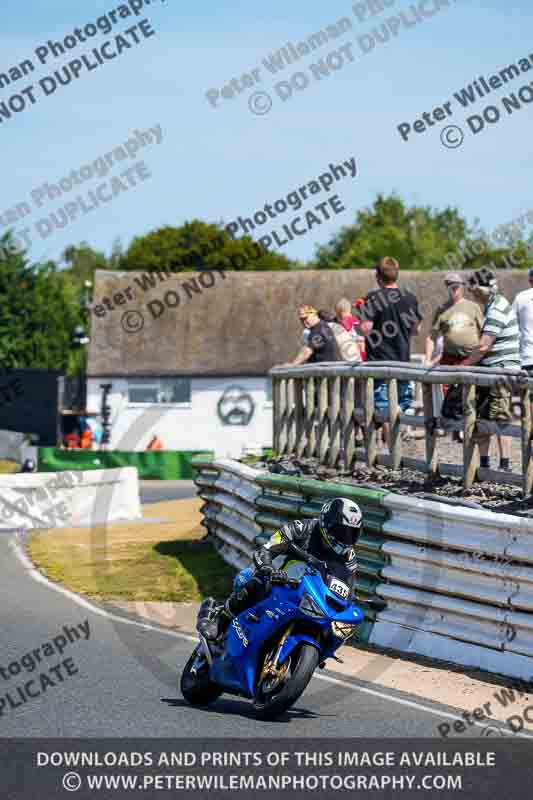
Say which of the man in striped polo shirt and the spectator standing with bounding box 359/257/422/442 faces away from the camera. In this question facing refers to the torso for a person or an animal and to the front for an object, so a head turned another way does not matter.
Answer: the spectator standing

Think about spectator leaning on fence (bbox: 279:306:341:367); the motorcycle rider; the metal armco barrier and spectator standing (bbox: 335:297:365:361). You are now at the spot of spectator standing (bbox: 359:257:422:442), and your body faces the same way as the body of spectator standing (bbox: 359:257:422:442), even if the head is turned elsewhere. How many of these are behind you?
2

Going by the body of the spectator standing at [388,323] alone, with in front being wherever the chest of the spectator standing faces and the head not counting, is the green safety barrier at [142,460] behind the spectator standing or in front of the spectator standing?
in front

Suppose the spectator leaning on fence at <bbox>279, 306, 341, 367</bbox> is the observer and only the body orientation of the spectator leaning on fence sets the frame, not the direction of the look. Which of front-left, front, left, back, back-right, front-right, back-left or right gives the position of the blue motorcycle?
left

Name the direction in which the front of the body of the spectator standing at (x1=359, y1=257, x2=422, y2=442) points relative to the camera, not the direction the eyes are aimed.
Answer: away from the camera

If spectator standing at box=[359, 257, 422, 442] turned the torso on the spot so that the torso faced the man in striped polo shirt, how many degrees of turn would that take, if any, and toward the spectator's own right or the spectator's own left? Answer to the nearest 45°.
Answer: approximately 135° to the spectator's own right

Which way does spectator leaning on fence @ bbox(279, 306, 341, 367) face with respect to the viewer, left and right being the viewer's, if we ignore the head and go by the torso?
facing to the left of the viewer

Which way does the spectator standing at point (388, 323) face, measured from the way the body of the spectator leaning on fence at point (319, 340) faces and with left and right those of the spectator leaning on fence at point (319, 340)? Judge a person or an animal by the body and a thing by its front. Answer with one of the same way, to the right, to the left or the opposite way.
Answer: to the right

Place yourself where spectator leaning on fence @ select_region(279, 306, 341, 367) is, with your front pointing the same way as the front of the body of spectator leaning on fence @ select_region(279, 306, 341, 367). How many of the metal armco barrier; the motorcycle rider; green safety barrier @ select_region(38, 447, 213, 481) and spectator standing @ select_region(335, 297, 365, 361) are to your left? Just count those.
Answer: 2

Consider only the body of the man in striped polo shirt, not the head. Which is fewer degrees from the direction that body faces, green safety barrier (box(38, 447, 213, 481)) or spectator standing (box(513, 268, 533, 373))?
the green safety barrier

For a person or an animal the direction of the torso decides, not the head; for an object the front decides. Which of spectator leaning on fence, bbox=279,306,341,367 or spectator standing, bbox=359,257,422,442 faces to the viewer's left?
spectator leaning on fence, bbox=279,306,341,367

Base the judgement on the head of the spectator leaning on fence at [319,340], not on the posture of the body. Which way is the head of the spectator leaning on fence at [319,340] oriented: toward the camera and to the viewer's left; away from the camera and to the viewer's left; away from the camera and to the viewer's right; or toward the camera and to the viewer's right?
toward the camera and to the viewer's left

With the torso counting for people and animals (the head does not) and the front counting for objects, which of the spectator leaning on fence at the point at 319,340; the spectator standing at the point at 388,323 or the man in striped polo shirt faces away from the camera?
the spectator standing at the point at 388,323

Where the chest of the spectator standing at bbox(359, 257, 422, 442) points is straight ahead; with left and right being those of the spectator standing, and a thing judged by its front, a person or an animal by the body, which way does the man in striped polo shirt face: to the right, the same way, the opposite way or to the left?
to the left

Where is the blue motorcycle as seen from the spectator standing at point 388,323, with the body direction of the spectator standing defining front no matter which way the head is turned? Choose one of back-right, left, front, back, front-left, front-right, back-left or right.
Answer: back

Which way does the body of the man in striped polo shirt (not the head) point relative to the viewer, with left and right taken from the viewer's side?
facing to the left of the viewer
